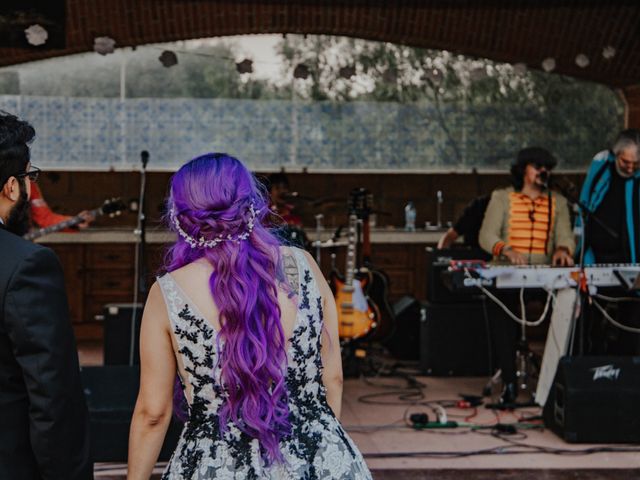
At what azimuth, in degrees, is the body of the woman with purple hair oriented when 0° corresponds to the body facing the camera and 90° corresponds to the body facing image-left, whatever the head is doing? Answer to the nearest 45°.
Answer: approximately 180°

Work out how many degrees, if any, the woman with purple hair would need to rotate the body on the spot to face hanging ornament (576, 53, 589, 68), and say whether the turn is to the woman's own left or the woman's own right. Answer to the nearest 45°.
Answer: approximately 45° to the woman's own right

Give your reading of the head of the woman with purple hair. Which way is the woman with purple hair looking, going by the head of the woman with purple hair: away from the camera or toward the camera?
away from the camera

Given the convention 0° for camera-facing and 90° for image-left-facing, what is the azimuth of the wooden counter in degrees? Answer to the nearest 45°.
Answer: approximately 0°

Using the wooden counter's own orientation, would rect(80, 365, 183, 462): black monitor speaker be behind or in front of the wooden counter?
in front

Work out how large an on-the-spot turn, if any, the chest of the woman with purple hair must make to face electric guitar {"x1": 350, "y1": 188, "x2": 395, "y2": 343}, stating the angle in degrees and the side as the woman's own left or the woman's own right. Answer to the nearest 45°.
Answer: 0° — they already face it

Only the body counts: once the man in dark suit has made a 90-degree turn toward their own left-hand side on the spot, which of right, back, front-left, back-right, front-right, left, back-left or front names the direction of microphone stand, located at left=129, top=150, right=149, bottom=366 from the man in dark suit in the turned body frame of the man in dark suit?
front-right
